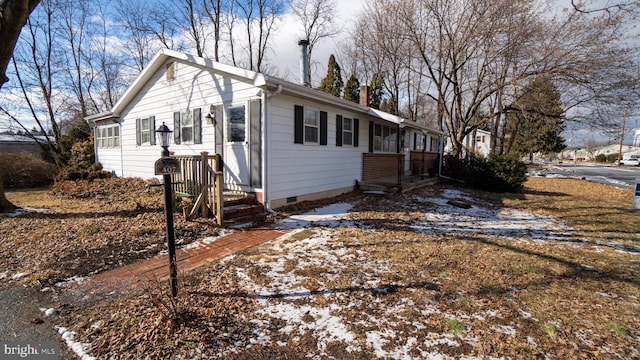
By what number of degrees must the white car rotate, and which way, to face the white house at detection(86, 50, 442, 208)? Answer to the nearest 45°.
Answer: approximately 90° to its left

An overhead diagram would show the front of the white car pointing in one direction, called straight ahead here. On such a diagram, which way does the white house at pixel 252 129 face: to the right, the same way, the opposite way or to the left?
the opposite way

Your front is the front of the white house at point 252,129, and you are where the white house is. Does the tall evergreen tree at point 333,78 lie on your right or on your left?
on your left

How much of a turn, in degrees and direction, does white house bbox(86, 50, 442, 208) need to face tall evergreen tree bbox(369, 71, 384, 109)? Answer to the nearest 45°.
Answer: approximately 90° to its left

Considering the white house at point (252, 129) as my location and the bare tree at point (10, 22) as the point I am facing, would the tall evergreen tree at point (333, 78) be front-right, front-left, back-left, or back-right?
back-right

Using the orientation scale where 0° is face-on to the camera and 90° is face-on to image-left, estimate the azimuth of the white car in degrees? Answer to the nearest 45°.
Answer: approximately 90°
